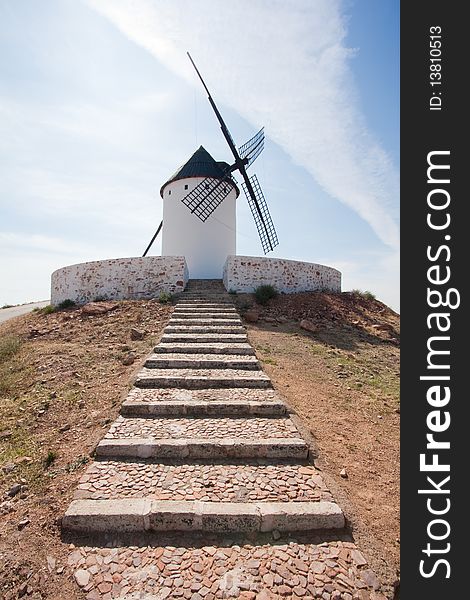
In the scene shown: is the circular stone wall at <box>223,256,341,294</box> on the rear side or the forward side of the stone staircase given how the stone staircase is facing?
on the rear side

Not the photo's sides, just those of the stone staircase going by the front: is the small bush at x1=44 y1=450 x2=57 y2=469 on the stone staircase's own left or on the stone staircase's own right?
on the stone staircase's own right

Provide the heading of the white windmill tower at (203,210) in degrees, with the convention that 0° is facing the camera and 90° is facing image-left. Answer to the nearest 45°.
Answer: approximately 315°

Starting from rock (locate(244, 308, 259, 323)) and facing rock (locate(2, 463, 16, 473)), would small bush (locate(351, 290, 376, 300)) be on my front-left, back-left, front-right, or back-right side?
back-left

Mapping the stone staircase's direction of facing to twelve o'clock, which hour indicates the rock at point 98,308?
The rock is roughly at 5 o'clock from the stone staircase.

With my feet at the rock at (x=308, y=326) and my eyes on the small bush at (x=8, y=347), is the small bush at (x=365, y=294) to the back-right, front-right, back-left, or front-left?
back-right

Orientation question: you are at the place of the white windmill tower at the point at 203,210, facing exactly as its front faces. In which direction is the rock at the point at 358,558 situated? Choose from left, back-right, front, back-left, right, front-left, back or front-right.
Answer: front-right

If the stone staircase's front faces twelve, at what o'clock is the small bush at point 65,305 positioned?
The small bush is roughly at 5 o'clock from the stone staircase.

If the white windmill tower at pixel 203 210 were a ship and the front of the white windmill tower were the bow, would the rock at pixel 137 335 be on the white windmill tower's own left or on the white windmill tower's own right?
on the white windmill tower's own right

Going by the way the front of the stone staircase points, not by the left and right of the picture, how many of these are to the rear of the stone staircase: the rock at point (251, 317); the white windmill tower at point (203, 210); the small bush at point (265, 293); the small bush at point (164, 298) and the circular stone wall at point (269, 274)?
5

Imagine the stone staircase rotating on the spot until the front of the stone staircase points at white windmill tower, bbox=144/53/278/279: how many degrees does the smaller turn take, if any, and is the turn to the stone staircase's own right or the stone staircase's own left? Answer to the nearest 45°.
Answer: approximately 180°

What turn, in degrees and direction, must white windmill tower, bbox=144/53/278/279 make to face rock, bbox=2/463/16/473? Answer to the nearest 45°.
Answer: approximately 45° to its right
